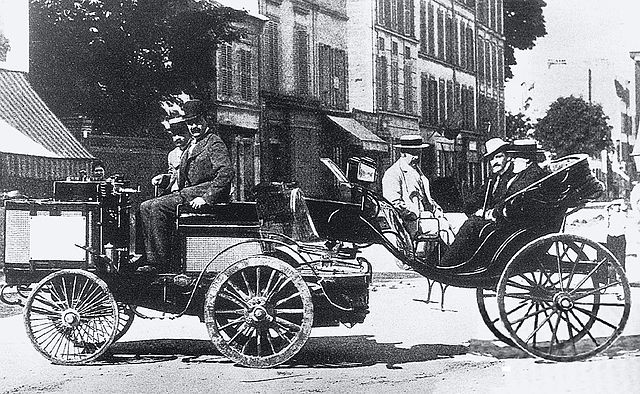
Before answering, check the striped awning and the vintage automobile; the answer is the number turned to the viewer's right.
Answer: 1

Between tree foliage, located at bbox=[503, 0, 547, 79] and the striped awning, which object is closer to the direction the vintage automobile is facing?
the striped awning

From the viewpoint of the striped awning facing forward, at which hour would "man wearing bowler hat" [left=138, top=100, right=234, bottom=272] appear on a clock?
The man wearing bowler hat is roughly at 1 o'clock from the striped awning.

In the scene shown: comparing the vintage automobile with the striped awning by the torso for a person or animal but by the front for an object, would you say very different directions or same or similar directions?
very different directions

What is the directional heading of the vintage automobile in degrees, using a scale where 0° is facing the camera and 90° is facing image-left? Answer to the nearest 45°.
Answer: approximately 90°

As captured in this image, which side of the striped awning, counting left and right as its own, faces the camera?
right

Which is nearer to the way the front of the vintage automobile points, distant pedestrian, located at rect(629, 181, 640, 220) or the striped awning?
the striped awning

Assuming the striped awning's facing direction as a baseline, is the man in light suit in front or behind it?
in front

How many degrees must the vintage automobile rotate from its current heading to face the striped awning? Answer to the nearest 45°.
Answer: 0° — it already faces it

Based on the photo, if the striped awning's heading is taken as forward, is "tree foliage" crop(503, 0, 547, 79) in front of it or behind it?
in front

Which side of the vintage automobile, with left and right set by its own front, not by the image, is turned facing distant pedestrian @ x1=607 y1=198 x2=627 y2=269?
back
